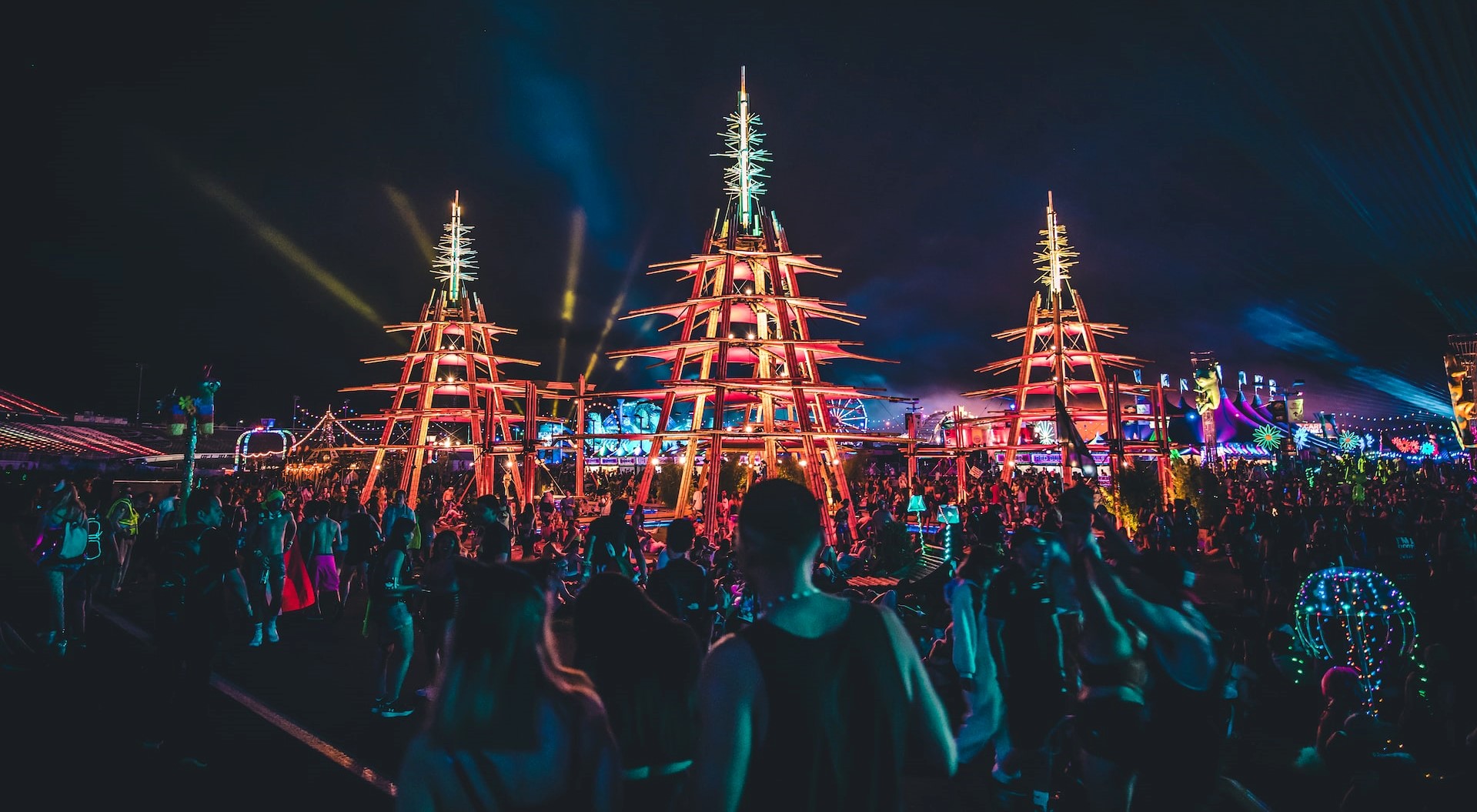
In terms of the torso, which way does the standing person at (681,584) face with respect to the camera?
away from the camera

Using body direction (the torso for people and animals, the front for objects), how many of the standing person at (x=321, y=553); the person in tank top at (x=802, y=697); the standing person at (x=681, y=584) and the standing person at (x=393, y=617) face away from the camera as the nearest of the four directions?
3

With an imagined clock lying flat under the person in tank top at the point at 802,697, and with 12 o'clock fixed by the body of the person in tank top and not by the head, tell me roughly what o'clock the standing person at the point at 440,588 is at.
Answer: The standing person is roughly at 11 o'clock from the person in tank top.

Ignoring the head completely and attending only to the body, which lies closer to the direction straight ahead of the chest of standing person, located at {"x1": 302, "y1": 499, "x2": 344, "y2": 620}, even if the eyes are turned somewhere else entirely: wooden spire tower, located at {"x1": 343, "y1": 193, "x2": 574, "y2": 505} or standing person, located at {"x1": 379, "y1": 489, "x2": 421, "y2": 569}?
the wooden spire tower

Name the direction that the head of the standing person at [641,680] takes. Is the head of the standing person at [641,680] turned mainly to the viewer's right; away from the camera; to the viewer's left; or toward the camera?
away from the camera

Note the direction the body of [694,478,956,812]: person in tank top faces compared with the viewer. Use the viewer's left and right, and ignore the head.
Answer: facing away from the viewer

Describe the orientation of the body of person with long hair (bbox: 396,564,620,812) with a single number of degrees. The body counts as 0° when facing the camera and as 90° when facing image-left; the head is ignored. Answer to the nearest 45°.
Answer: approximately 180°

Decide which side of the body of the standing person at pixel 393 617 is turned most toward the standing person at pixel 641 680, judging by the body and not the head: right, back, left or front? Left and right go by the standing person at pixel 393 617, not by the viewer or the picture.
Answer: right

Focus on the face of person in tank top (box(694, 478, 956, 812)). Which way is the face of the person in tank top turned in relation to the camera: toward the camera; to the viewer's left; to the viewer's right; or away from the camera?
away from the camera

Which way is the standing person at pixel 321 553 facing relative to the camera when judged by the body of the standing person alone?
away from the camera

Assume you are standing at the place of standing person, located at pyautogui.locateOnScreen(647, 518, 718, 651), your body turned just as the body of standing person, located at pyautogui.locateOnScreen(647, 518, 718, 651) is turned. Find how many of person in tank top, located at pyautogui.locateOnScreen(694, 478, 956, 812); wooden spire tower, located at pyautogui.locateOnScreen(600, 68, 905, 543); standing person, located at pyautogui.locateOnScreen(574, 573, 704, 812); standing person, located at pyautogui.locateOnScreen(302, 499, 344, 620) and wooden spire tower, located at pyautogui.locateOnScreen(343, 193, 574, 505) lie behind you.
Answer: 2

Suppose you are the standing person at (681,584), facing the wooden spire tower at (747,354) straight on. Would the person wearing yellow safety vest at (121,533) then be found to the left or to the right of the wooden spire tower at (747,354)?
left
